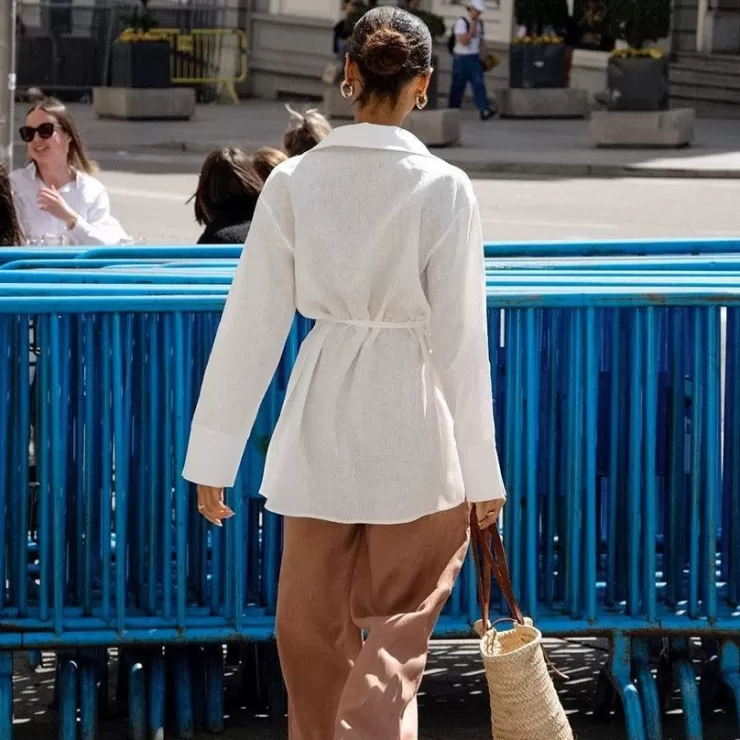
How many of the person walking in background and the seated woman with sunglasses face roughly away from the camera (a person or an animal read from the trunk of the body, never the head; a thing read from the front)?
0

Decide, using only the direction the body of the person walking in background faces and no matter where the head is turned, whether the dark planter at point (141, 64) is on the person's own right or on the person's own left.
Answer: on the person's own right

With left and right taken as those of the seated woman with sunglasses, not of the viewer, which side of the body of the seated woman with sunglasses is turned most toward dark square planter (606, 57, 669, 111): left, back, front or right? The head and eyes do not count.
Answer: back

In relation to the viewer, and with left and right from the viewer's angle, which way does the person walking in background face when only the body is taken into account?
facing the viewer and to the right of the viewer

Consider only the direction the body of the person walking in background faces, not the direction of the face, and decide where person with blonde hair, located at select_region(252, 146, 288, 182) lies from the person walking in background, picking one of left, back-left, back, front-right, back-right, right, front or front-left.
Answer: front-right

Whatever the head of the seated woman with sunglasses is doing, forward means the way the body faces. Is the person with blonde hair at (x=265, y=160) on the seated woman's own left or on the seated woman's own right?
on the seated woman's own left

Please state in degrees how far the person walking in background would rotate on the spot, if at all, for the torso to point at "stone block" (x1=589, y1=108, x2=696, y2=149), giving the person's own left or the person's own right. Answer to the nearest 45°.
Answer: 0° — they already face it

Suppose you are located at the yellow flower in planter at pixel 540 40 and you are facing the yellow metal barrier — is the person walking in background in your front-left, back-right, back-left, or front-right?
front-left
